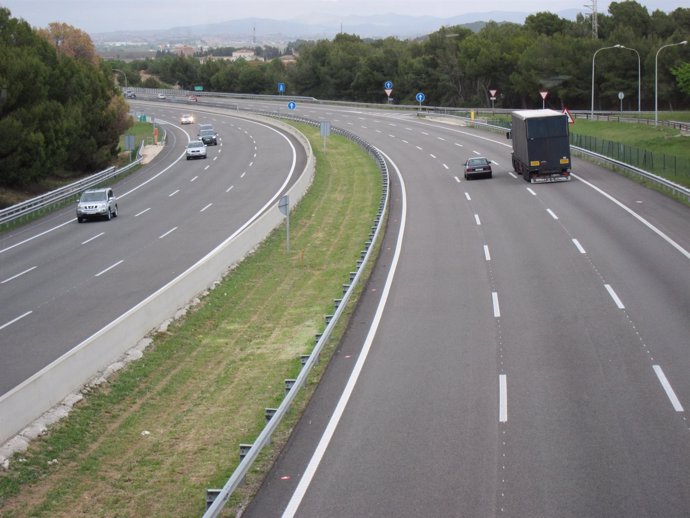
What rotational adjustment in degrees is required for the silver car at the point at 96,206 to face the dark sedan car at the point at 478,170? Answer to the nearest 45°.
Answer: approximately 135° to its left

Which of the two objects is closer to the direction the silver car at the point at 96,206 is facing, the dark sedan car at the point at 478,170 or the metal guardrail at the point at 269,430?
the metal guardrail

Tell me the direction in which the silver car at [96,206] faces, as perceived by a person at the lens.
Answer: facing the viewer and to the left of the viewer

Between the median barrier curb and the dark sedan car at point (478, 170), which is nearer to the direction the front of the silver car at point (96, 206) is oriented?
the median barrier curb
